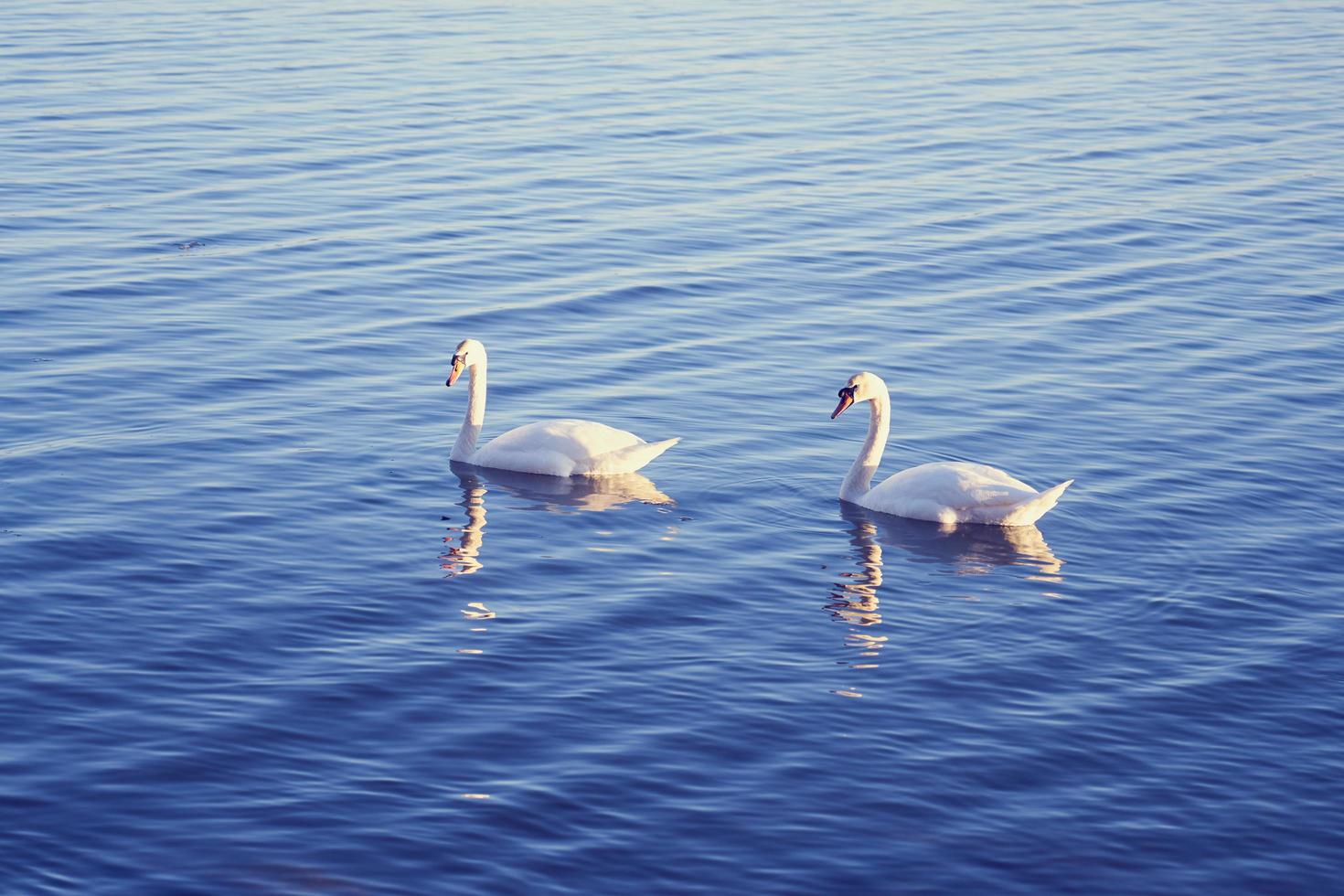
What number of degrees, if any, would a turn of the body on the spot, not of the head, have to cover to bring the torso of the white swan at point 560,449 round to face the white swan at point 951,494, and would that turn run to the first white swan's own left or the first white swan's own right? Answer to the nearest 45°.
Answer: approximately 135° to the first white swan's own left

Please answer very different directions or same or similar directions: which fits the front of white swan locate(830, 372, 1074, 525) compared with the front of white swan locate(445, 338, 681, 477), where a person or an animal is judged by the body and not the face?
same or similar directions

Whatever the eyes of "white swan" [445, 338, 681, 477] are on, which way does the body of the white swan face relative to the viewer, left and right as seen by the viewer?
facing to the left of the viewer

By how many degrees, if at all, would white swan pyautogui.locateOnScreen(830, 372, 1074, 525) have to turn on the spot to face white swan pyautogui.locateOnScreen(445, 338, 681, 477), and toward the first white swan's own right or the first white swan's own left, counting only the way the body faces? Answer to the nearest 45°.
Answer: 0° — it already faces it

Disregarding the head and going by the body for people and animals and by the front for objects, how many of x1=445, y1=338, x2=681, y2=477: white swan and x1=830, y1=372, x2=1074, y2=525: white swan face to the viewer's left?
2

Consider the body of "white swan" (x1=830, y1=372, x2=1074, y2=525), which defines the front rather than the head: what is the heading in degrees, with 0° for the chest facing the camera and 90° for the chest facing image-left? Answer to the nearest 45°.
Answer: approximately 90°
